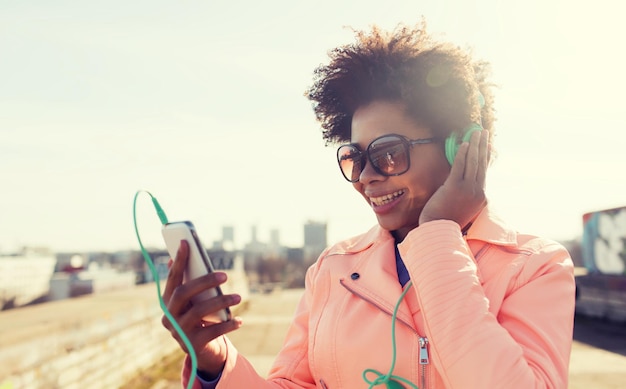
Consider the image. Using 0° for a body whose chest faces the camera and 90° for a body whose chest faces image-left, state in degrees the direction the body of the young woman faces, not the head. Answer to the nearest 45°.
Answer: approximately 45°
